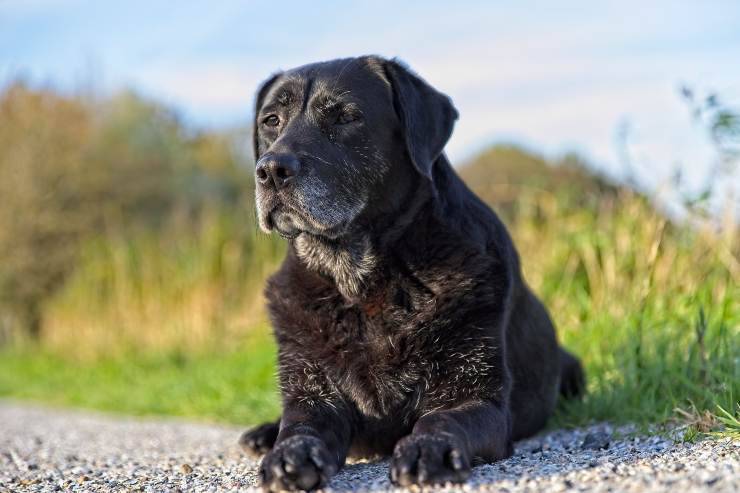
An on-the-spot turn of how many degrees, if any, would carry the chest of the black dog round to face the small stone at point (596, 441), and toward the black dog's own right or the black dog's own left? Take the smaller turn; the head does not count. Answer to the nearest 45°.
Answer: approximately 135° to the black dog's own left

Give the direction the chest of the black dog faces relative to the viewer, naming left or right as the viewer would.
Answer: facing the viewer and to the left of the viewer
